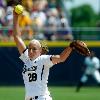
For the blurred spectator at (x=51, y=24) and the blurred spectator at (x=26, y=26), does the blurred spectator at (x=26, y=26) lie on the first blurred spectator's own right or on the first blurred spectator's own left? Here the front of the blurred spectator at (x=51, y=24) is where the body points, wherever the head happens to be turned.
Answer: on the first blurred spectator's own right

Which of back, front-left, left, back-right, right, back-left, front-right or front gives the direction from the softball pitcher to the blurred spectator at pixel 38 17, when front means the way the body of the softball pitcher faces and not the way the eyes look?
back-right

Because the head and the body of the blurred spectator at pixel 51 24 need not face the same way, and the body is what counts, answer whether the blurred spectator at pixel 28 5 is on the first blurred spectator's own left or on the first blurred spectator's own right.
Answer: on the first blurred spectator's own right

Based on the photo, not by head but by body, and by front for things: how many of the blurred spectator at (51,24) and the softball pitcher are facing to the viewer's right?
0

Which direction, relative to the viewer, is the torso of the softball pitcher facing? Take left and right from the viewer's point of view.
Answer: facing the viewer and to the left of the viewer

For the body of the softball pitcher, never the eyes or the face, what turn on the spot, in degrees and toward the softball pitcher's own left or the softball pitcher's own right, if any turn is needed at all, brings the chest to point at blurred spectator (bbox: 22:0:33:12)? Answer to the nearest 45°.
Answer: approximately 135° to the softball pitcher's own right

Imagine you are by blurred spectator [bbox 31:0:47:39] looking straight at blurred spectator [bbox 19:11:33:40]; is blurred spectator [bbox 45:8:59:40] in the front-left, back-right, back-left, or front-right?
back-left

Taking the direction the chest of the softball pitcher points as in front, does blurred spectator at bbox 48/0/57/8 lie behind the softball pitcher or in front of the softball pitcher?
behind

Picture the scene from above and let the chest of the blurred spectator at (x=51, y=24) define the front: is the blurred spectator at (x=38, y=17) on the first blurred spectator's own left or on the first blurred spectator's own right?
on the first blurred spectator's own right

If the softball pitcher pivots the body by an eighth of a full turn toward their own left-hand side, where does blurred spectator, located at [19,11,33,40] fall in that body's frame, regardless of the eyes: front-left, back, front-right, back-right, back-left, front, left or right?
back

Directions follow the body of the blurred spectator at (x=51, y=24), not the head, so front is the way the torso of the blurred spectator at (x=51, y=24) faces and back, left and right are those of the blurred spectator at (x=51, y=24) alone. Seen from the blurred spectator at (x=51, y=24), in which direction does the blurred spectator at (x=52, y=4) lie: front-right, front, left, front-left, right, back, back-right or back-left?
back

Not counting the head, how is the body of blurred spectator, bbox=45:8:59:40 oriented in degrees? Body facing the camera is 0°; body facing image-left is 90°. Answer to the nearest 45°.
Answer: approximately 0°
